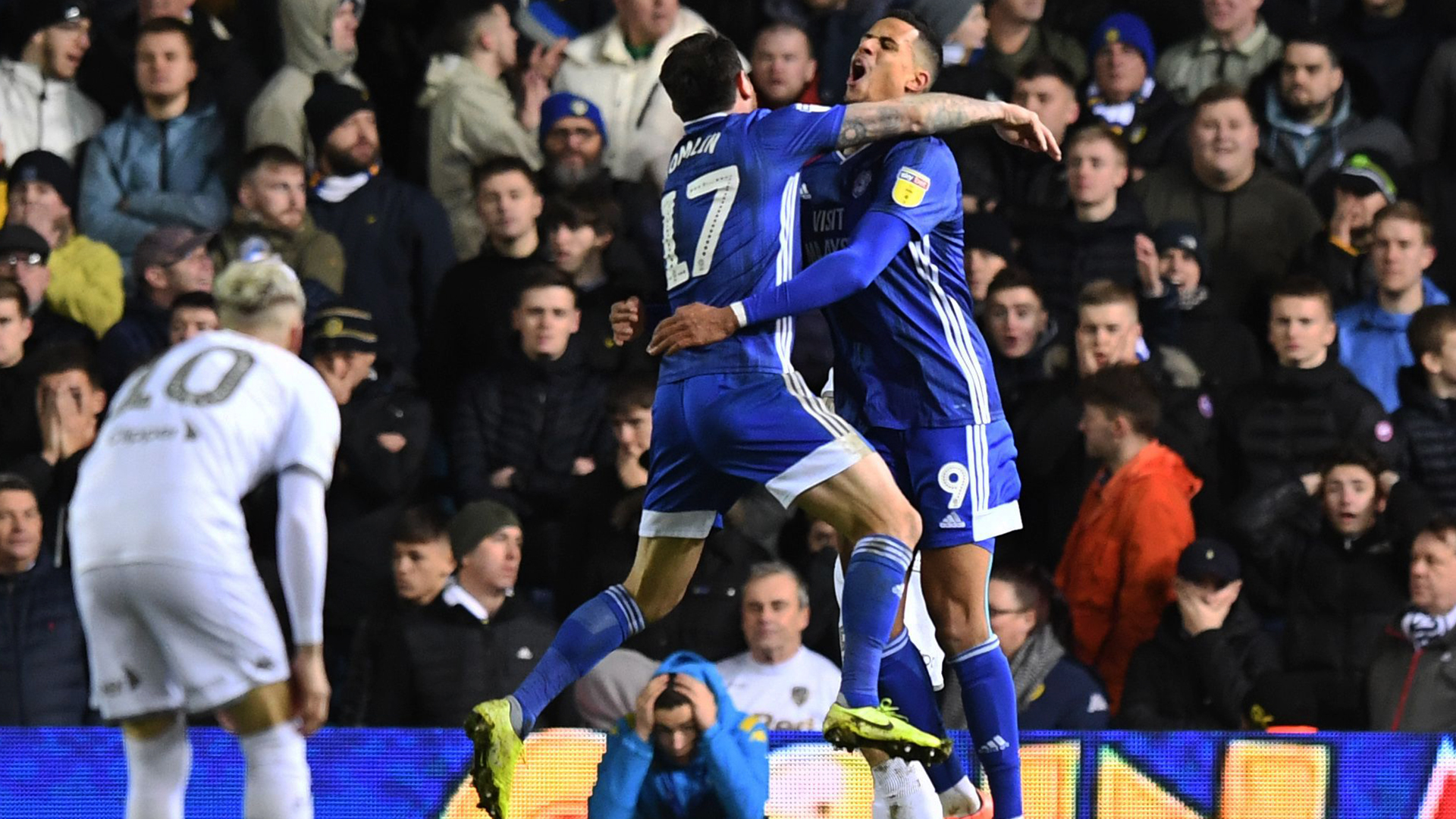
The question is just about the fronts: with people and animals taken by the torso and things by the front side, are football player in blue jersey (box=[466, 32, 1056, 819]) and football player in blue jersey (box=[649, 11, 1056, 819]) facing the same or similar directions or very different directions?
very different directions

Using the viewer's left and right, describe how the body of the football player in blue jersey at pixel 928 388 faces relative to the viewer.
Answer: facing the viewer and to the left of the viewer

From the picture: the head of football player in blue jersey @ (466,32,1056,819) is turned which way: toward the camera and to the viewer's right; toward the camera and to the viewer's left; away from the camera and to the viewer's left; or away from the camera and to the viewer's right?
away from the camera and to the viewer's right

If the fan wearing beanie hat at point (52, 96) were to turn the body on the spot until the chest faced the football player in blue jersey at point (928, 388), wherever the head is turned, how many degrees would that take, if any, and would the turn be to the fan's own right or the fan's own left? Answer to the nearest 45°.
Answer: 0° — they already face them

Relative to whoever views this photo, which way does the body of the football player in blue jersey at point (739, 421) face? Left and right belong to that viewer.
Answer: facing away from the viewer and to the right of the viewer

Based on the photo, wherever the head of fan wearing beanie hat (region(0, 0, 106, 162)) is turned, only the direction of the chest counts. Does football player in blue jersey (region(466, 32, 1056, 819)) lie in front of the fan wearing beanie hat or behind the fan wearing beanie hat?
in front

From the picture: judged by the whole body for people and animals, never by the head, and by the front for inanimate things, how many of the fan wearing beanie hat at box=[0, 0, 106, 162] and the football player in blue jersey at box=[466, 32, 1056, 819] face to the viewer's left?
0

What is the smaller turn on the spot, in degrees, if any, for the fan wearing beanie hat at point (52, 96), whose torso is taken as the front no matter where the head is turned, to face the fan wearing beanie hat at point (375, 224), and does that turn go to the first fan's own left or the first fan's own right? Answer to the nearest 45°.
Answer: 0° — they already face them

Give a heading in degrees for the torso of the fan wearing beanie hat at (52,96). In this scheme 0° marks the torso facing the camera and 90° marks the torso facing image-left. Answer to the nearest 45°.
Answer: approximately 315°
